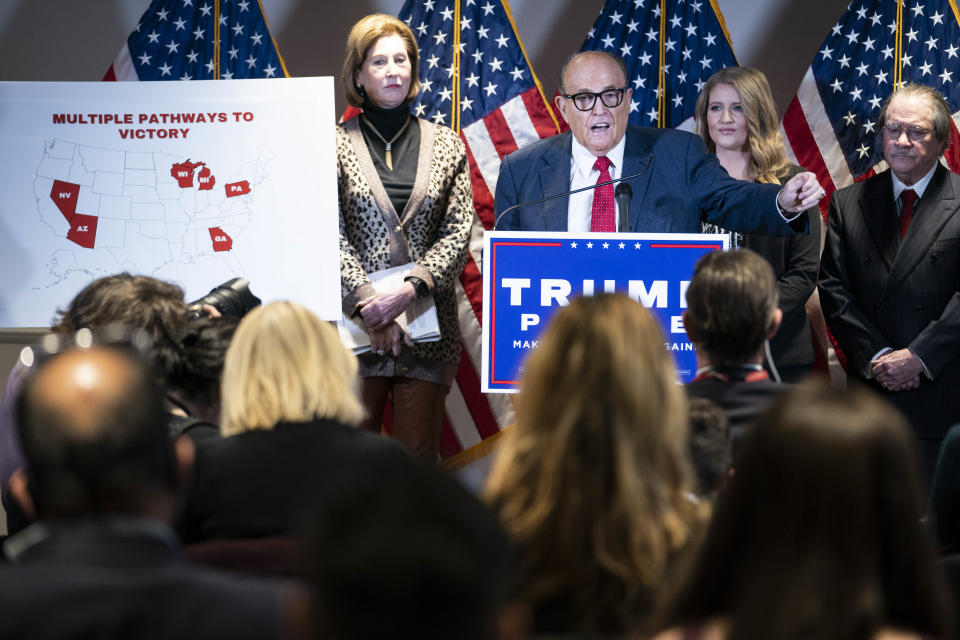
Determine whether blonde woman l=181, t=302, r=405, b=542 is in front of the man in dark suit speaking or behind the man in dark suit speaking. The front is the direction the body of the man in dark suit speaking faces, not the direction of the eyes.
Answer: in front

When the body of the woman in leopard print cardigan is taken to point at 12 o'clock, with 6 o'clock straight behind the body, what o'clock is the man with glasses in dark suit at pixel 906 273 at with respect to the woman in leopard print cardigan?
The man with glasses in dark suit is roughly at 9 o'clock from the woman in leopard print cardigan.

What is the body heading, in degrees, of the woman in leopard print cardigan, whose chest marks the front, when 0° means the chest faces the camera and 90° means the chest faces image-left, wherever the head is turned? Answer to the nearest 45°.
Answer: approximately 0°

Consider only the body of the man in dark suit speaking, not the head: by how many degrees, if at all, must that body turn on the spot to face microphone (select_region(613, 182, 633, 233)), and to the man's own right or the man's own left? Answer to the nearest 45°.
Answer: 0° — they already face it

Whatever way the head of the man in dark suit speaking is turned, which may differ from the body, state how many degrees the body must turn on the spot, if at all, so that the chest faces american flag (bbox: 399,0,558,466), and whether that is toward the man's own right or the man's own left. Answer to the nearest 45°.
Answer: approximately 135° to the man's own right

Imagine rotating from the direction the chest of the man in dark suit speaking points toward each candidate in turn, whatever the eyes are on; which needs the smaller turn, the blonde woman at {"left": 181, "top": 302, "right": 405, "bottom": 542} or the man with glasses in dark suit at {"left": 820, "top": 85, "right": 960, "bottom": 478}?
the blonde woman

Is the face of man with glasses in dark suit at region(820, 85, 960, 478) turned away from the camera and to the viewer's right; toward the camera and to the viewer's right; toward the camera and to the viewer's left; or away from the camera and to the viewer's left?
toward the camera and to the viewer's left

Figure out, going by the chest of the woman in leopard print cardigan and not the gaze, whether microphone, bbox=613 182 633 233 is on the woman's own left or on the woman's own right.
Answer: on the woman's own left

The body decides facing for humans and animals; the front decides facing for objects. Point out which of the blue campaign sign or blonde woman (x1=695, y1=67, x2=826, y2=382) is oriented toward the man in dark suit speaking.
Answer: the blonde woman

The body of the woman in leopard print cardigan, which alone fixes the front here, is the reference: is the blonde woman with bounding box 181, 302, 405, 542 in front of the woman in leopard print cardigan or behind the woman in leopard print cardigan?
in front

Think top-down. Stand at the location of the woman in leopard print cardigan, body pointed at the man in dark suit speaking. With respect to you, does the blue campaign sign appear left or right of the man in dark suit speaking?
right
